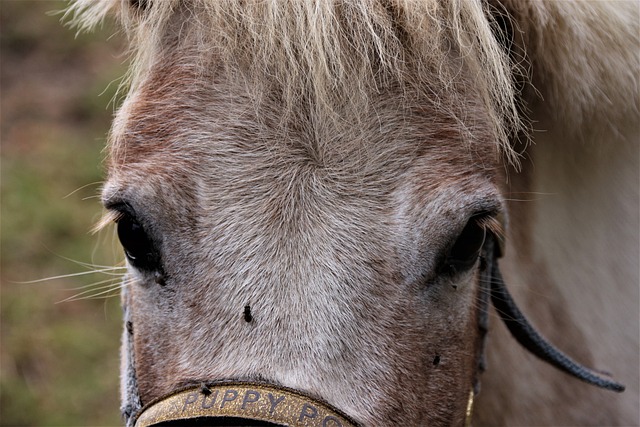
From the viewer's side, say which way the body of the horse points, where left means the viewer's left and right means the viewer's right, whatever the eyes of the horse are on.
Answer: facing the viewer and to the left of the viewer
